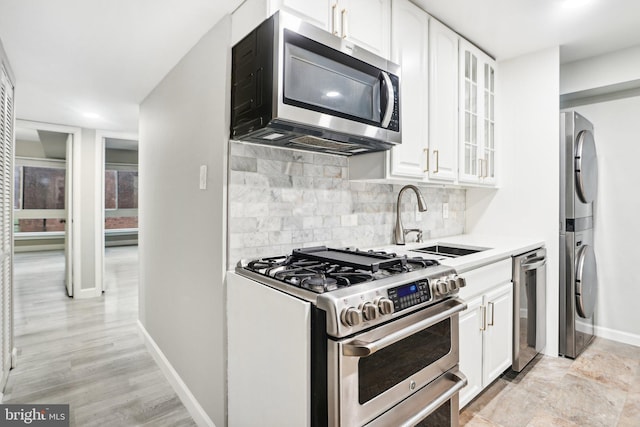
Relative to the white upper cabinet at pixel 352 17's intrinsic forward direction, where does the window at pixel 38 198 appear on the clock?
The window is roughly at 6 o'clock from the white upper cabinet.

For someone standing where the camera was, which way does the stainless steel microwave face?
facing the viewer and to the right of the viewer

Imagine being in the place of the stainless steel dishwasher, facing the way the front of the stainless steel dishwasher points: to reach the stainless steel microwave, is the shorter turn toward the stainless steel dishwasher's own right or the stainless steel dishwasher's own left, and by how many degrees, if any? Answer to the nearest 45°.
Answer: approximately 90° to the stainless steel dishwasher's own right

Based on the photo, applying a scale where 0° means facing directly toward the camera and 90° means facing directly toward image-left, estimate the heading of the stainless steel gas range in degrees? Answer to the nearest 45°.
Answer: approximately 315°

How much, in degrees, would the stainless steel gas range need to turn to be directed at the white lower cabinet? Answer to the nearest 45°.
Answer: approximately 90° to its left

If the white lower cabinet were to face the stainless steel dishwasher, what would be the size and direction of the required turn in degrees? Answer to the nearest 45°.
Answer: approximately 90° to its left
